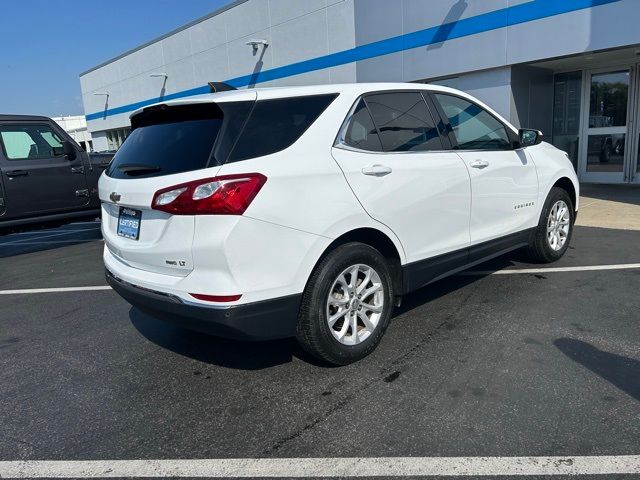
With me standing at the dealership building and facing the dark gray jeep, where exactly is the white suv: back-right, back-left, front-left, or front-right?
front-left

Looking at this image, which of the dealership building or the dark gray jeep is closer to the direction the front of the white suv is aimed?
the dealership building

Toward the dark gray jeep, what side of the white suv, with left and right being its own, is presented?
left

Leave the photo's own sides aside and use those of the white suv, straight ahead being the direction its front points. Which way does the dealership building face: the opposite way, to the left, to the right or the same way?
the opposite way

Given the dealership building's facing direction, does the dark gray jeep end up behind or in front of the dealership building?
in front

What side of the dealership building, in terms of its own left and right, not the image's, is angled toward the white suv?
front

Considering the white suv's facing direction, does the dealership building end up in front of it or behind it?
in front

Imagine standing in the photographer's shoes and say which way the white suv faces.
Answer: facing away from the viewer and to the right of the viewer

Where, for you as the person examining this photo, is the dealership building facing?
facing the viewer and to the left of the viewer
